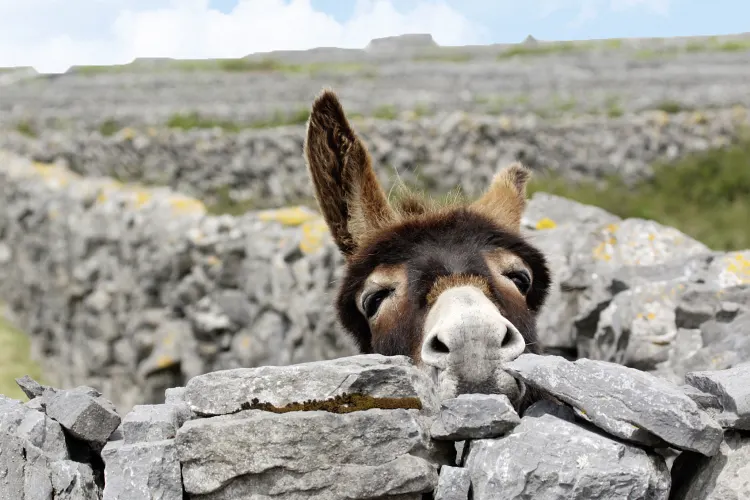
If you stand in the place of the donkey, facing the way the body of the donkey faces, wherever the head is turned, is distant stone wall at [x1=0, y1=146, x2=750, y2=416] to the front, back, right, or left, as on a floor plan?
back

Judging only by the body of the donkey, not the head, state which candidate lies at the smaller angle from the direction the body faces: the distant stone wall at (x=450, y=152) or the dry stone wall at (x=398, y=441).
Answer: the dry stone wall

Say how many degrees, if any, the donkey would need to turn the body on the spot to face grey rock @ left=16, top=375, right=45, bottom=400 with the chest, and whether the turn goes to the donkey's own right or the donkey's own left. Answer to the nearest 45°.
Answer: approximately 45° to the donkey's own right

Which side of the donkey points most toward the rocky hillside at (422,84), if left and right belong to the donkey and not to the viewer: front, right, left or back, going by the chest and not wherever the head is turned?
back

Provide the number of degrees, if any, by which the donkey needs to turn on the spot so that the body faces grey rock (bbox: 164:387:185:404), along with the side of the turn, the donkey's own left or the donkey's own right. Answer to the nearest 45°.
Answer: approximately 45° to the donkey's own right

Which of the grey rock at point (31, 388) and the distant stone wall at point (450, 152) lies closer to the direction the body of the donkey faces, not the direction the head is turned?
the grey rock

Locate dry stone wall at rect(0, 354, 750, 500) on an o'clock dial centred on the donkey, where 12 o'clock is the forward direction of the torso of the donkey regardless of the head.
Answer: The dry stone wall is roughly at 12 o'clock from the donkey.

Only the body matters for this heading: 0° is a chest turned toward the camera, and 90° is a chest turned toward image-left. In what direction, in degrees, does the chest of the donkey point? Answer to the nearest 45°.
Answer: approximately 0°

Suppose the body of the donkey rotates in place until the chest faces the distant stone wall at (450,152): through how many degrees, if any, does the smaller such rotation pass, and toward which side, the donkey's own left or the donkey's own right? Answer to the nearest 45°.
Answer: approximately 180°
